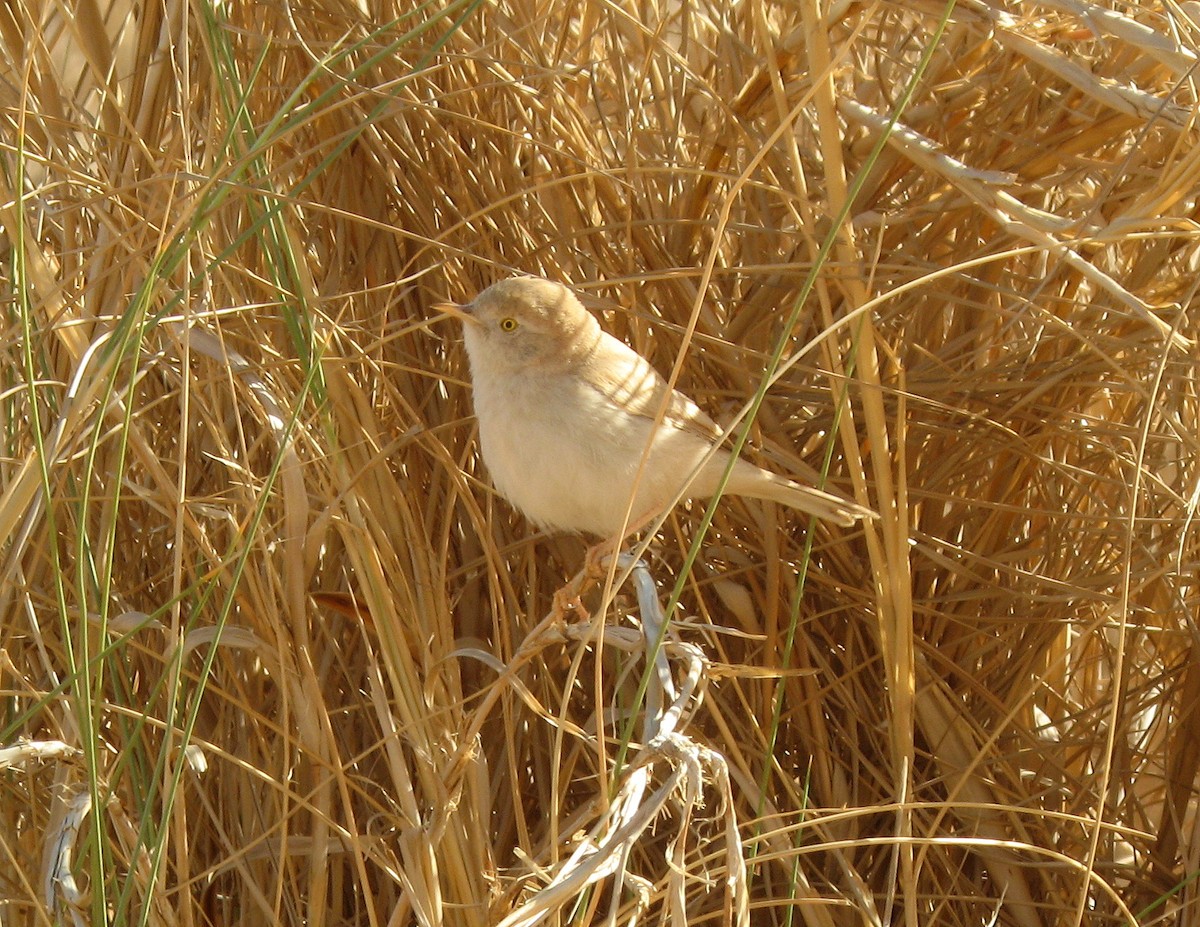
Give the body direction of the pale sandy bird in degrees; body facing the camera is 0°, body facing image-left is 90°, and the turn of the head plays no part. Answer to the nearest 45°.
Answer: approximately 90°
